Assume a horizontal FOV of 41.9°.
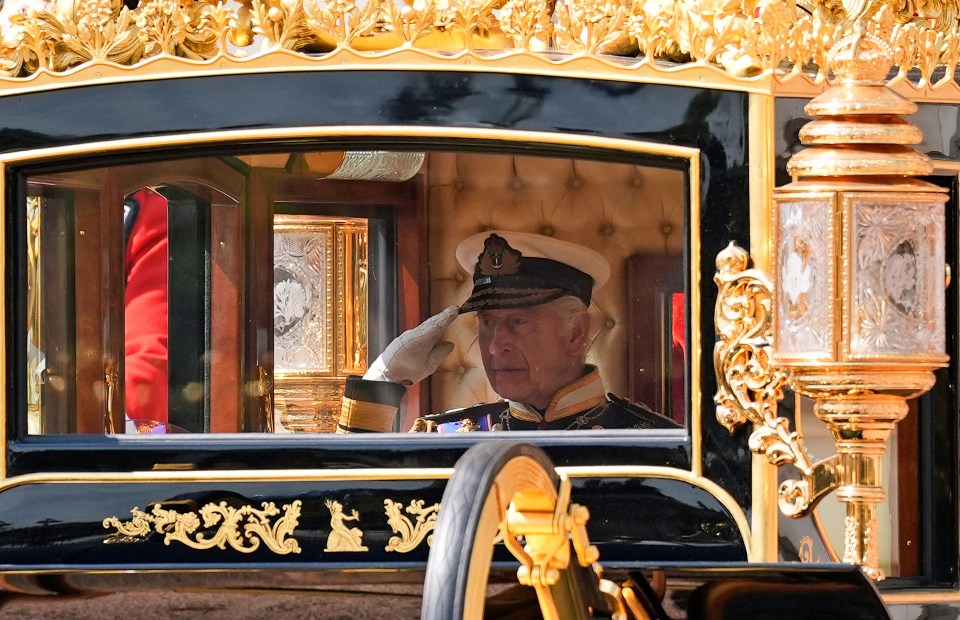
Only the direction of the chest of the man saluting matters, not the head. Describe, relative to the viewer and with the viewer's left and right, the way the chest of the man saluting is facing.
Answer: facing the viewer and to the left of the viewer
